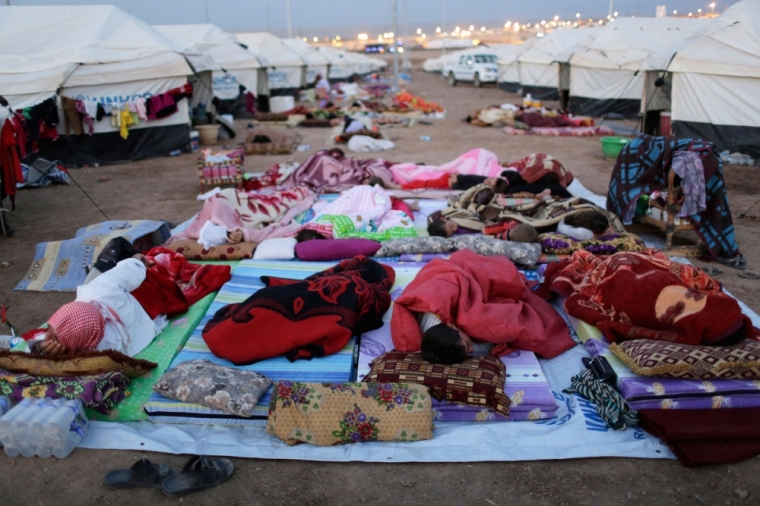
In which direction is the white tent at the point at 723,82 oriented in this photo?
to the viewer's left

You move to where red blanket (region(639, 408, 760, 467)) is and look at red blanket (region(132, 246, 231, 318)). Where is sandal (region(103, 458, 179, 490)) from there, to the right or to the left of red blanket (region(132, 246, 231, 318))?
left

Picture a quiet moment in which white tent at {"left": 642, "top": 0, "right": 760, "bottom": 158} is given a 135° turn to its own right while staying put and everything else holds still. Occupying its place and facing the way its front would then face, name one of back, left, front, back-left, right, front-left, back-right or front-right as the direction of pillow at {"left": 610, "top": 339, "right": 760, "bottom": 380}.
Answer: back-right

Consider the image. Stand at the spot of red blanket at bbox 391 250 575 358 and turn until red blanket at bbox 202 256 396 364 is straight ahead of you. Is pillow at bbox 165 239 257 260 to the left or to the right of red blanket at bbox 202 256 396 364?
right

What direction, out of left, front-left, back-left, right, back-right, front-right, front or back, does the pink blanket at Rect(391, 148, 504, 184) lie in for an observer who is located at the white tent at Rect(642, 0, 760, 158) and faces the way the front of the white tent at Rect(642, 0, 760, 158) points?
front-left

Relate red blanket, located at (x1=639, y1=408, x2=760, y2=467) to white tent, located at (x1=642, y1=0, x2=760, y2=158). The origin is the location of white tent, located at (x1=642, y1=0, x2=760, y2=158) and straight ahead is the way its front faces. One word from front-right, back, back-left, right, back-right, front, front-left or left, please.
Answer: left
